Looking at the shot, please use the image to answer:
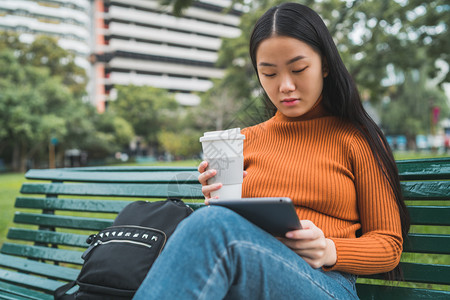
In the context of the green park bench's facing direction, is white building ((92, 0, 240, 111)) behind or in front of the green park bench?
behind

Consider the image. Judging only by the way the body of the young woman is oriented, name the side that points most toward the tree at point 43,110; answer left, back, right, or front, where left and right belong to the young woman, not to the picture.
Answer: right

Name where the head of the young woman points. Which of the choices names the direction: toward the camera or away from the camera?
toward the camera

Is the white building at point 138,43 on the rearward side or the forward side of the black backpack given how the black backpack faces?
on the rearward side

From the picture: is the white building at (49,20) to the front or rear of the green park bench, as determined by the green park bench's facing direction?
to the rear

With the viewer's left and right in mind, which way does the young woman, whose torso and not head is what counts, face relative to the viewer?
facing the viewer and to the left of the viewer

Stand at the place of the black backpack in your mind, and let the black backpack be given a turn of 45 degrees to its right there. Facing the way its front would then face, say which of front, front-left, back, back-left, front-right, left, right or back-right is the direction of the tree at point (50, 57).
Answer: back-right

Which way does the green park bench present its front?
toward the camera

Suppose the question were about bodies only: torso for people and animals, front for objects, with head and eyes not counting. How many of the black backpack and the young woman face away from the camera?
0

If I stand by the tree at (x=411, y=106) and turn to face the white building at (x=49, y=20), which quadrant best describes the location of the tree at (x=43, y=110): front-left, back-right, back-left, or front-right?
front-left

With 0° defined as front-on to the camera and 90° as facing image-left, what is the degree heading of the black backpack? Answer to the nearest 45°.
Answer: approximately 0°
